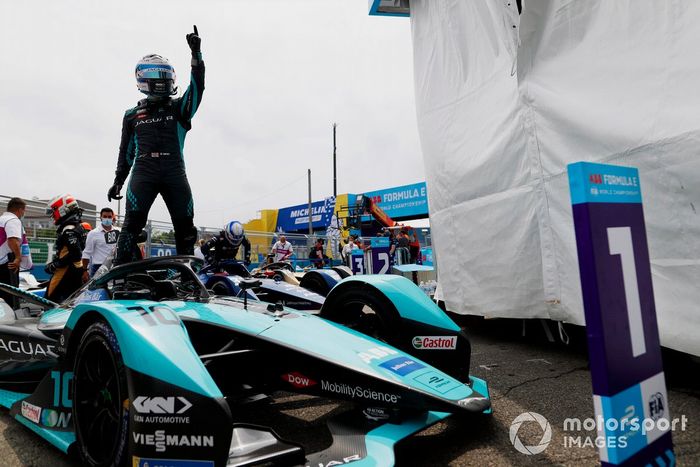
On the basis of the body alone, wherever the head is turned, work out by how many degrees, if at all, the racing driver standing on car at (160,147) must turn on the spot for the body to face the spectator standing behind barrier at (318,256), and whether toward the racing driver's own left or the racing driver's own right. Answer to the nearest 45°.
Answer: approximately 135° to the racing driver's own left

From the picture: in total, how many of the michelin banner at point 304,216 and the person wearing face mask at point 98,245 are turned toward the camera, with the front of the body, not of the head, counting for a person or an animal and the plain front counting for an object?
2

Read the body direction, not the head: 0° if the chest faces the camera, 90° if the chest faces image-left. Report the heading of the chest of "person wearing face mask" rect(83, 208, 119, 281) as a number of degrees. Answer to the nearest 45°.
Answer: approximately 0°

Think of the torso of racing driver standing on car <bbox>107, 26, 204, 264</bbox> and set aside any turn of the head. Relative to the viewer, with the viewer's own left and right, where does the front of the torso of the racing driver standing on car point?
facing the viewer

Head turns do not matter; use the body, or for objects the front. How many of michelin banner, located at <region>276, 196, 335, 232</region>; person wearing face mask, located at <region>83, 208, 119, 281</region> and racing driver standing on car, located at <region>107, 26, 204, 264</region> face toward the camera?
3

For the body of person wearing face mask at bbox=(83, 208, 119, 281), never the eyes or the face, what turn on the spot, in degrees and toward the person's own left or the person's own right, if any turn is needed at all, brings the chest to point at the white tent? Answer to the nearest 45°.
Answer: approximately 45° to the person's own left

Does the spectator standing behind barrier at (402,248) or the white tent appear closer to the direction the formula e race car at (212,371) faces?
the white tent

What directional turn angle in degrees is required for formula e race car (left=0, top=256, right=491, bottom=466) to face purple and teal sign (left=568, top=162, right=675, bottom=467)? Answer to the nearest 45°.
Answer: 0° — it already faces it

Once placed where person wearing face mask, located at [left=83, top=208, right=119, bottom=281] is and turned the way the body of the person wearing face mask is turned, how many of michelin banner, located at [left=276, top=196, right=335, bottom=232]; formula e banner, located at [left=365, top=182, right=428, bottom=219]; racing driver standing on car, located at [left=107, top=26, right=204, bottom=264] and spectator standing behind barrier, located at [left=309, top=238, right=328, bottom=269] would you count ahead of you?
1

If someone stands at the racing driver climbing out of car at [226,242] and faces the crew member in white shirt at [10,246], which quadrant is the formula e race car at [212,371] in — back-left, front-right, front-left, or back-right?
front-left

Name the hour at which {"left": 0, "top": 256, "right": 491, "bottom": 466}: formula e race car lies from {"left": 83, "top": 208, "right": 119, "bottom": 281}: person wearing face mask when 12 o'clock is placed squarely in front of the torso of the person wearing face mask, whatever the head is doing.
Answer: The formula e race car is roughly at 12 o'clock from the person wearing face mask.

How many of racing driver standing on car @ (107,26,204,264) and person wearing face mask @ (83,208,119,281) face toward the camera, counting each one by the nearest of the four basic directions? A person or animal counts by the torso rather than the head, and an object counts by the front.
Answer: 2

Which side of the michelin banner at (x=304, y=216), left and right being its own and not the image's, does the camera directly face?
front

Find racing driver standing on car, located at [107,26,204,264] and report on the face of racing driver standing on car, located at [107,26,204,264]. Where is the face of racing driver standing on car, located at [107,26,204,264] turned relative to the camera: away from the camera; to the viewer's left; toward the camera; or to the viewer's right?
toward the camera

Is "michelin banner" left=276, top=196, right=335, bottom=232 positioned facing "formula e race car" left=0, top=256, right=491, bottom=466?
yes

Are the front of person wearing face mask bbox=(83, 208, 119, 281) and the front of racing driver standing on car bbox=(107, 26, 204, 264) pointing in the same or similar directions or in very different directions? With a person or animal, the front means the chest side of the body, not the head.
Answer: same or similar directions
